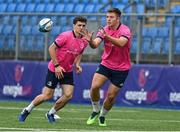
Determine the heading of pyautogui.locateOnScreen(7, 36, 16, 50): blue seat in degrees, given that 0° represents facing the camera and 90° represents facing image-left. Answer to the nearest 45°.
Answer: approximately 0°

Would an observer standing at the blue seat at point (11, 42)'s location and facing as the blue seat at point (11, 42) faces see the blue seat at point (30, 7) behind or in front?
behind

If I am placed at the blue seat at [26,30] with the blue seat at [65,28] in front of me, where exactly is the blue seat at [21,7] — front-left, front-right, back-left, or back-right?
back-left

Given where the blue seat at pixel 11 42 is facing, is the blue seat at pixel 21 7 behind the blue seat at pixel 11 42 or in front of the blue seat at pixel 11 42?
behind

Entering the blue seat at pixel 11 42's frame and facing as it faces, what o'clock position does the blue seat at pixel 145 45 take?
the blue seat at pixel 145 45 is roughly at 10 o'clock from the blue seat at pixel 11 42.

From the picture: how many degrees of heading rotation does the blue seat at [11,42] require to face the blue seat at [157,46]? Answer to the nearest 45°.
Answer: approximately 45° to its left

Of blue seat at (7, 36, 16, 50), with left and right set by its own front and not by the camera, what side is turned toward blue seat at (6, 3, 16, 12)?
back

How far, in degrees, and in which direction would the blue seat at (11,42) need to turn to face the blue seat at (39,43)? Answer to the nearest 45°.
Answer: approximately 45° to its left

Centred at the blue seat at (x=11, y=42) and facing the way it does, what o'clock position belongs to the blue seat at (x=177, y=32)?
the blue seat at (x=177, y=32) is roughly at 10 o'clock from the blue seat at (x=11, y=42).

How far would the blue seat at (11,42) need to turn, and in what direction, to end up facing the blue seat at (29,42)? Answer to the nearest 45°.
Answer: approximately 45° to its left
